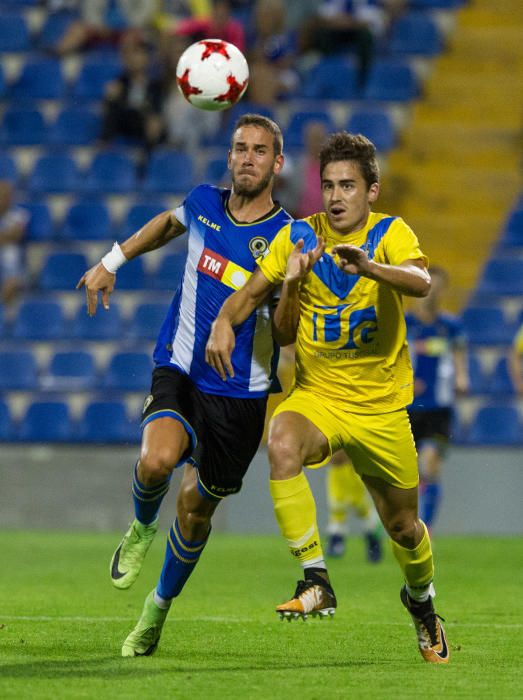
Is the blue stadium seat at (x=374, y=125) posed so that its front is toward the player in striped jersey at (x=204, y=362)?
yes

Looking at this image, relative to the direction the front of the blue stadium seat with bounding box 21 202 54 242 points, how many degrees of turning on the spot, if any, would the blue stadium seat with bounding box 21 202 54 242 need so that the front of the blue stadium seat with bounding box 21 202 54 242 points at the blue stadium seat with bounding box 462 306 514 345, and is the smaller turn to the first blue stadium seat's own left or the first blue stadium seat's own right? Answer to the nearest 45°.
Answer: approximately 45° to the first blue stadium seat's own left

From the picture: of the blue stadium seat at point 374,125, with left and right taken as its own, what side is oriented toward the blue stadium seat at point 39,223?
right

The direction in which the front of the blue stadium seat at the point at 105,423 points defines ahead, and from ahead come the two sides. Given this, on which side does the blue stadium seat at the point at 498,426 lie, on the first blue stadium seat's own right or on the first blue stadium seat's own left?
on the first blue stadium seat's own left

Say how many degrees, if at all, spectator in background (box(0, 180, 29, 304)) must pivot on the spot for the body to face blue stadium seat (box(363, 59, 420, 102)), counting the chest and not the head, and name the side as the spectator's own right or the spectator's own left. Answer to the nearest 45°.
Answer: approximately 90° to the spectator's own left

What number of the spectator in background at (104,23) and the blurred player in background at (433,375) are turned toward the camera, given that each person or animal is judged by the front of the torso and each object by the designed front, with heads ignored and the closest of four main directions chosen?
2

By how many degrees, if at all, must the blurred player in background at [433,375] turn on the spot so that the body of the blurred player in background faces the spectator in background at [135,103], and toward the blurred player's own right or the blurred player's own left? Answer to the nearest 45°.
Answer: approximately 135° to the blurred player's own right
